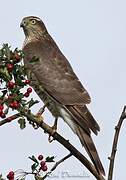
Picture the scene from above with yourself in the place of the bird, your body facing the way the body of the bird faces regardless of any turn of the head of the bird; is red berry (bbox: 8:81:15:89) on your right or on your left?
on your left

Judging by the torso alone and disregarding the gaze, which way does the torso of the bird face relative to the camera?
to the viewer's left

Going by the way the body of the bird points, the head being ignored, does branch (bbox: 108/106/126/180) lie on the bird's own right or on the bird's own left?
on the bird's own right
